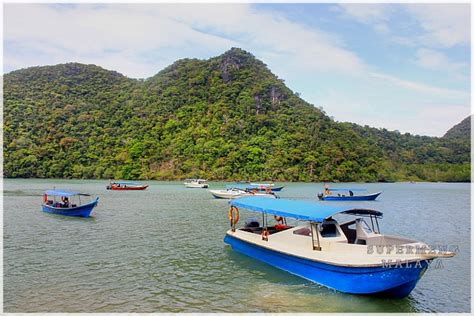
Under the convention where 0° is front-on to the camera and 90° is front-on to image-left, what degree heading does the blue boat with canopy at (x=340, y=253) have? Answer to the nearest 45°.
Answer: approximately 315°
